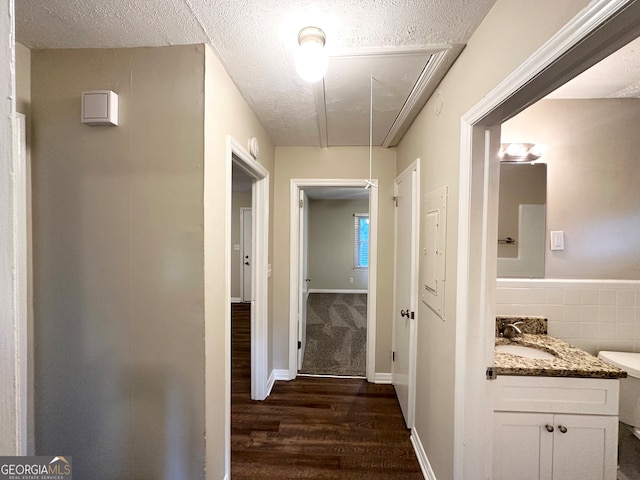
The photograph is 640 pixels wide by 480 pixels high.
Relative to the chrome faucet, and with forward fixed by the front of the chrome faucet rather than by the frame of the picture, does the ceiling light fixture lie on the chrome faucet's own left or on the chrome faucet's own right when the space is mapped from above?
on the chrome faucet's own right

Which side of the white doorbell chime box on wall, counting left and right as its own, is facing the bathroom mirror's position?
left

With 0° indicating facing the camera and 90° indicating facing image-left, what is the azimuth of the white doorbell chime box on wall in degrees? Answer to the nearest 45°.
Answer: approximately 45°

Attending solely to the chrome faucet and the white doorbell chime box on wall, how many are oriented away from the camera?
0

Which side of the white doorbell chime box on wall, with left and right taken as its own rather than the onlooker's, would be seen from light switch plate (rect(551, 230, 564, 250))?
left

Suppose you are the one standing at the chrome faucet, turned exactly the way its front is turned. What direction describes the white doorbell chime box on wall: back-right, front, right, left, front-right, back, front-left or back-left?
right

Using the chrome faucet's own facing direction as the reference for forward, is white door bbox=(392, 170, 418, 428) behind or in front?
behind

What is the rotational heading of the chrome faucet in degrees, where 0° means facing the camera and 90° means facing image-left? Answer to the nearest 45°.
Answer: approximately 315°
